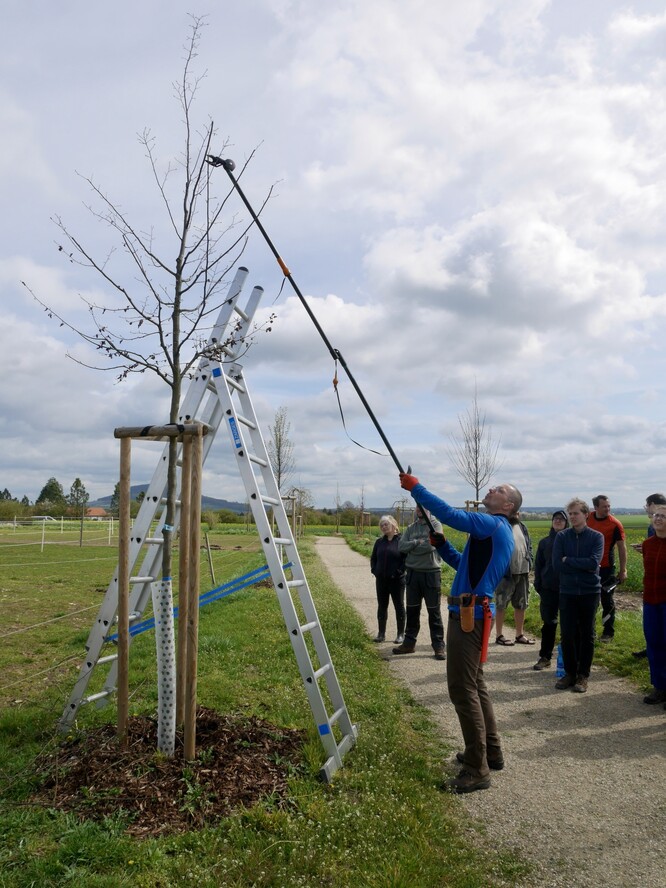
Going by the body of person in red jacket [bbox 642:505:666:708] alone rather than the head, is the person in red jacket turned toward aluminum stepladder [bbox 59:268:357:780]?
yes

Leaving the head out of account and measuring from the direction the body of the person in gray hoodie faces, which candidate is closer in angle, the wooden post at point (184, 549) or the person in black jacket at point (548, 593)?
the wooden post

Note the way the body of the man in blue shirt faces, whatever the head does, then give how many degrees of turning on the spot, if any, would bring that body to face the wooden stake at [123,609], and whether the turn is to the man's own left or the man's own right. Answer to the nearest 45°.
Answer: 0° — they already face it

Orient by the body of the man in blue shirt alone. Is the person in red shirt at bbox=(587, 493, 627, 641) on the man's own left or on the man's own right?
on the man's own right

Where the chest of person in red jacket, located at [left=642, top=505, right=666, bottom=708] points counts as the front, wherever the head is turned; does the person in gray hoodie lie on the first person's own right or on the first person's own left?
on the first person's own right

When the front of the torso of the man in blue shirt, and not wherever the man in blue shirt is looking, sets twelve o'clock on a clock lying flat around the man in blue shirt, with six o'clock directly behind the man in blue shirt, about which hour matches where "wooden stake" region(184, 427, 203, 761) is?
The wooden stake is roughly at 11 o'clock from the man in blue shirt.

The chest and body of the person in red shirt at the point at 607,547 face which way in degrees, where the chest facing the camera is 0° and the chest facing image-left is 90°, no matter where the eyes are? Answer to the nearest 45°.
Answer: approximately 45°

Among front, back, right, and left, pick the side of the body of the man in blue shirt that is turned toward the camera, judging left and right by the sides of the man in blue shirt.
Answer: left

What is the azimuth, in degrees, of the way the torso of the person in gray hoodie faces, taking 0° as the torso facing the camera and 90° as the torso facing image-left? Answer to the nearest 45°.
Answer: approximately 0°

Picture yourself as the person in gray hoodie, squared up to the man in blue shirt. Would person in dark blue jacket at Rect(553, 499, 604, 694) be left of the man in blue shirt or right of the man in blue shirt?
left

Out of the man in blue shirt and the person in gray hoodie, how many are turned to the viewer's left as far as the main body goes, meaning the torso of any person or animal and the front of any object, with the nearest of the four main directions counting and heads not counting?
1

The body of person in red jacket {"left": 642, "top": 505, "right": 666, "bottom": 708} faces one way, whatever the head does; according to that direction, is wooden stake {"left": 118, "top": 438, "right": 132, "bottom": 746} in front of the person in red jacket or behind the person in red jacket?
in front
